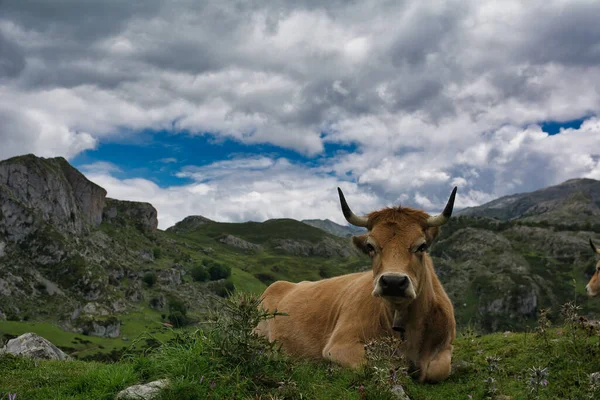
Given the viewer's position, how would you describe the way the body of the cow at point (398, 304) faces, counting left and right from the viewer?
facing the viewer and to the right of the viewer

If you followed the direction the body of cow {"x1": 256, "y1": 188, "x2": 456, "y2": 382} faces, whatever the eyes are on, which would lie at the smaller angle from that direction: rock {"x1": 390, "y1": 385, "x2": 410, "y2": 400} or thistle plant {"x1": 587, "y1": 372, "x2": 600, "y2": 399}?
the thistle plant

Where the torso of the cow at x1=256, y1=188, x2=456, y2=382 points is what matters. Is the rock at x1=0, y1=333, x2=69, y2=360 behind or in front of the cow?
behind

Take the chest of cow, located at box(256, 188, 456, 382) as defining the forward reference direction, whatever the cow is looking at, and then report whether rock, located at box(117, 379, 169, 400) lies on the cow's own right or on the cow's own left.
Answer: on the cow's own right

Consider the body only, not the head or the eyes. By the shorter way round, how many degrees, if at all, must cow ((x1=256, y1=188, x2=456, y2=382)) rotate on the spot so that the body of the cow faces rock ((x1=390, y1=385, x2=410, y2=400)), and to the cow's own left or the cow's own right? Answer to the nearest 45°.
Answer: approximately 45° to the cow's own right

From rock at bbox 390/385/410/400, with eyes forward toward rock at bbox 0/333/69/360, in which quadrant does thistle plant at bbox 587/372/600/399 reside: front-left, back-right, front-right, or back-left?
back-right

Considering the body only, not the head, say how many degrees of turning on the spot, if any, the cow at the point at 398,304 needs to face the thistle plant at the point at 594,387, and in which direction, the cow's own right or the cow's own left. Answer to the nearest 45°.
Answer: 0° — it already faces it
